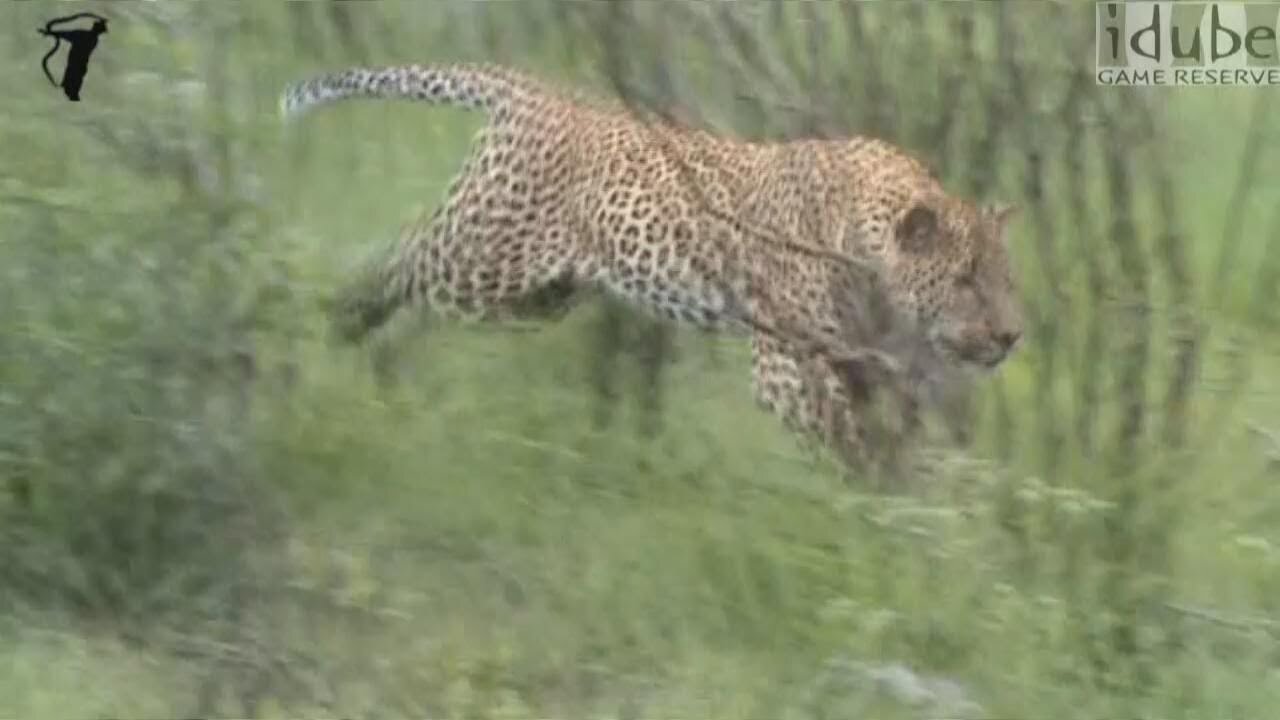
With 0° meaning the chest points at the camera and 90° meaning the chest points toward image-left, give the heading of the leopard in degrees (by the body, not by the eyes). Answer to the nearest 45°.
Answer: approximately 270°
